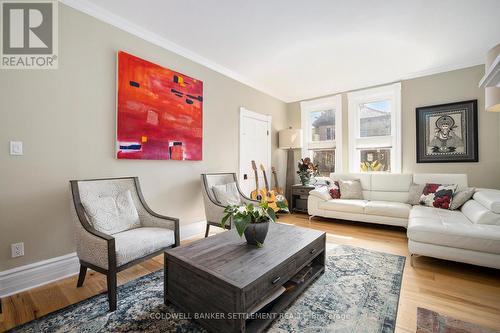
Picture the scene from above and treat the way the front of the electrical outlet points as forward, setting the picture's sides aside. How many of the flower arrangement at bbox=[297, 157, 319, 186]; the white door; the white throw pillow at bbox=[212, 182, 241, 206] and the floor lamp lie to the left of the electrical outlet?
4

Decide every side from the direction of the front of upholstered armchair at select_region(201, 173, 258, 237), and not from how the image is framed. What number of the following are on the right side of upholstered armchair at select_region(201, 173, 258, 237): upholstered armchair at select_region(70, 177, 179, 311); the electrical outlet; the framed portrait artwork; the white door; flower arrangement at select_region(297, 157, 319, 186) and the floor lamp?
2

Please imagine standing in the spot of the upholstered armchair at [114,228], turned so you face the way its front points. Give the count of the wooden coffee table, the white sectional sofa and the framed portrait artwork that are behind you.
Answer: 0

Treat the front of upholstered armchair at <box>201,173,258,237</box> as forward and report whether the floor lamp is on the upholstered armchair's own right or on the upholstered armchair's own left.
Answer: on the upholstered armchair's own left

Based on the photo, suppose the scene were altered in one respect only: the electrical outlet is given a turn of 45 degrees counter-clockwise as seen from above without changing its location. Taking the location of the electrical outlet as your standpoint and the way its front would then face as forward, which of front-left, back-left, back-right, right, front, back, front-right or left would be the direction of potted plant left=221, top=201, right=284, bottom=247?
front

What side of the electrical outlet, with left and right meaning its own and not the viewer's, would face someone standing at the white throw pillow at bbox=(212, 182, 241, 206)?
left

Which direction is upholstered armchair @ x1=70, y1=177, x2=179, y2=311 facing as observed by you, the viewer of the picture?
facing the viewer and to the right of the viewer

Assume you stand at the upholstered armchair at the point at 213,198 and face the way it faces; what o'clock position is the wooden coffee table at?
The wooden coffee table is roughly at 1 o'clock from the upholstered armchair.

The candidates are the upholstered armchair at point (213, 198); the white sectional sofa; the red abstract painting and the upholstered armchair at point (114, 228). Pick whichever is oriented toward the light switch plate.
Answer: the white sectional sofa

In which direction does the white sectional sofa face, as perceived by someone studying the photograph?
facing the viewer and to the left of the viewer

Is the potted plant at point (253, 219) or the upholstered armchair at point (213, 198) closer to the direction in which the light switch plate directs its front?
the potted plant

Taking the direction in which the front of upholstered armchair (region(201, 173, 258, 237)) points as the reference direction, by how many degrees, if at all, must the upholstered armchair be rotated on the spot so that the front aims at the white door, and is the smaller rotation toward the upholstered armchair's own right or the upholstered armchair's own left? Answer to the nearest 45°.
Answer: approximately 90° to the upholstered armchair's own left

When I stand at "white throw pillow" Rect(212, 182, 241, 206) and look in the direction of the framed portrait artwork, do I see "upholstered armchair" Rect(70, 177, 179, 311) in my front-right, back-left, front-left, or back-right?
back-right

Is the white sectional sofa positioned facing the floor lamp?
no

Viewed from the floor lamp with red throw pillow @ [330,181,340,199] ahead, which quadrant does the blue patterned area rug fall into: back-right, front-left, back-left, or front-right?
front-right

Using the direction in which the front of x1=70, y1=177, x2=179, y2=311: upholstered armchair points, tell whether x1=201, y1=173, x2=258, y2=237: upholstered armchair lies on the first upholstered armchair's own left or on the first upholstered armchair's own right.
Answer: on the first upholstered armchair's own left

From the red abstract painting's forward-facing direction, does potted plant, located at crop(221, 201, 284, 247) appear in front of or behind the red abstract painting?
in front
